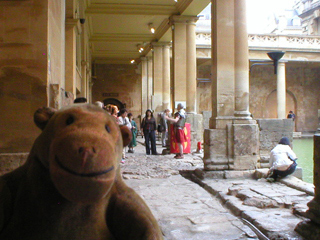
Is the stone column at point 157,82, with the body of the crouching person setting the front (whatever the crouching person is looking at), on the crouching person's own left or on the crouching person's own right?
on the crouching person's own left

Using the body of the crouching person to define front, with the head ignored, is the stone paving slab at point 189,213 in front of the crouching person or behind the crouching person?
behind

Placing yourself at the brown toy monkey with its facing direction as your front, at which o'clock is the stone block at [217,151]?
The stone block is roughly at 7 o'clock from the brown toy monkey.

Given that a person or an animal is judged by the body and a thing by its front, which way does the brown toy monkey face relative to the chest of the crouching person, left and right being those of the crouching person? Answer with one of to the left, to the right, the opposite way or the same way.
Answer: to the right

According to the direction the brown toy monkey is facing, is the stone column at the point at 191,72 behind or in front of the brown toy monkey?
behind

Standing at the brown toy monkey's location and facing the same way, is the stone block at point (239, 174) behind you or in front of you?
behind

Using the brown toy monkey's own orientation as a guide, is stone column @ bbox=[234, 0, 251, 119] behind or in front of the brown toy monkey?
behind

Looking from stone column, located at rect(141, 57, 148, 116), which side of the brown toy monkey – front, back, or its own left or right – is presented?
back

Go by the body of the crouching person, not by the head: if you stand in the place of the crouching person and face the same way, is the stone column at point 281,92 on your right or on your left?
on your left

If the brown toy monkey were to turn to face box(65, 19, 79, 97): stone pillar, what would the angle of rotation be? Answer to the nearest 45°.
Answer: approximately 180°

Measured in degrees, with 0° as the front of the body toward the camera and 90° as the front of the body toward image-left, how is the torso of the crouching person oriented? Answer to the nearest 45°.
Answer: approximately 225°

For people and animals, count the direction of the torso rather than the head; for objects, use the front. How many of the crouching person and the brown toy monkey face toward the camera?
1
